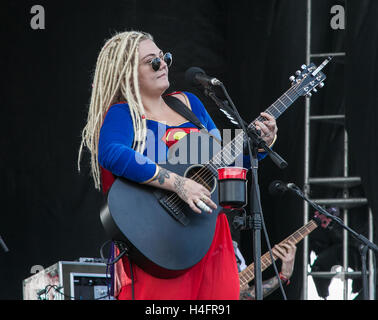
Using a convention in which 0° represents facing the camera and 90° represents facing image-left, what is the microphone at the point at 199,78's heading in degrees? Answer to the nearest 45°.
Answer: approximately 90°

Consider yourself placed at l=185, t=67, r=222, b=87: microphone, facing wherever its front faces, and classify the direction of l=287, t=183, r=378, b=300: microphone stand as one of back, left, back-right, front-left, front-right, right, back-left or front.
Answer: back-right
